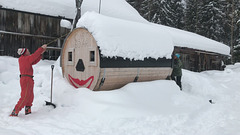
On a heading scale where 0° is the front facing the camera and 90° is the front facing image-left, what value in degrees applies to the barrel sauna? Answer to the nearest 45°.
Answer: approximately 45°

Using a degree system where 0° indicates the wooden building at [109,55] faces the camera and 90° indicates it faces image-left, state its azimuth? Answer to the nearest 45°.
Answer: approximately 45°

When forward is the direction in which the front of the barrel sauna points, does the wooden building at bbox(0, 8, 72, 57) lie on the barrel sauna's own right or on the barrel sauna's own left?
on the barrel sauna's own right

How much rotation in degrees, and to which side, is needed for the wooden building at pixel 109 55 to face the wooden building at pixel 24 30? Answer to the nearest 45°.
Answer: approximately 90° to its right
